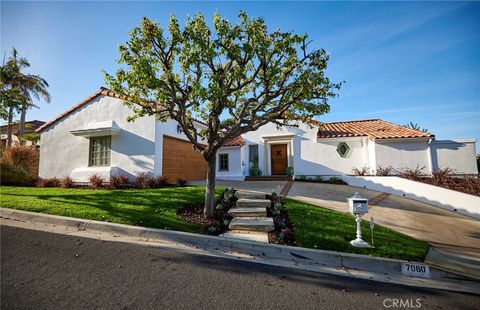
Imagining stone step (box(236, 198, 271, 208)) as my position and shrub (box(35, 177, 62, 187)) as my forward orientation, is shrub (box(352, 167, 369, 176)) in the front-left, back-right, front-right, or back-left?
back-right

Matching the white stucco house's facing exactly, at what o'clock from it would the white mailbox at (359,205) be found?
The white mailbox is roughly at 11 o'clock from the white stucco house.

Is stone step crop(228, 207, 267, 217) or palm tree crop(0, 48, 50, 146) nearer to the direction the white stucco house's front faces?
the stone step

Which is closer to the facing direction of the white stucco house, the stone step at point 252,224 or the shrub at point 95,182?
the stone step

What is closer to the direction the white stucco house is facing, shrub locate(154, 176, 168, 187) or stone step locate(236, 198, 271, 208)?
the stone step

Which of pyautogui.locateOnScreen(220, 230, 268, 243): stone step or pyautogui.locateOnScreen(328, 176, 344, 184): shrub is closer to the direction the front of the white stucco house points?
the stone step

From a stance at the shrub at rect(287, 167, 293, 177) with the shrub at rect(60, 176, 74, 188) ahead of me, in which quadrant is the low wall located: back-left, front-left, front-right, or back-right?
back-left

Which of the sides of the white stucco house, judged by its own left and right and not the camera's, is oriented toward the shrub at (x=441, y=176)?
left

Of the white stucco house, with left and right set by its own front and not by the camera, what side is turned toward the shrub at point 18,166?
right

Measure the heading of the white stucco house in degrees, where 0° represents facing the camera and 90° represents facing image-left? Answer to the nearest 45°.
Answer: approximately 0°
